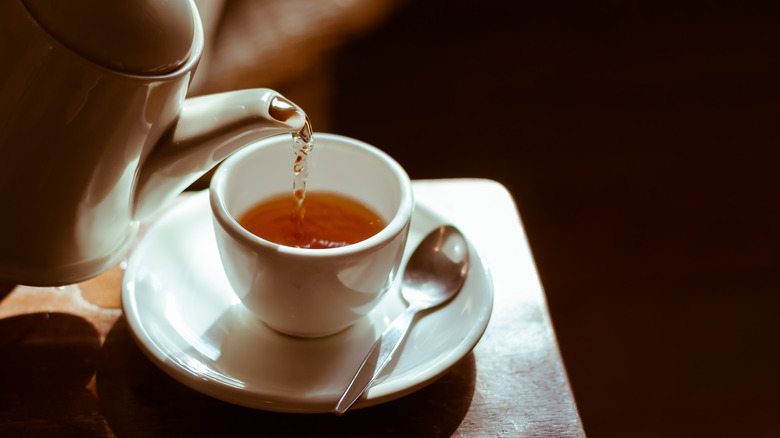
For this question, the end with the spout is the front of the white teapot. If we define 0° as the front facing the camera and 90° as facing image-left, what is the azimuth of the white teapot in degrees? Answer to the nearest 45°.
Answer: approximately 270°
